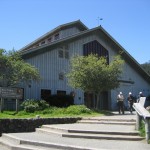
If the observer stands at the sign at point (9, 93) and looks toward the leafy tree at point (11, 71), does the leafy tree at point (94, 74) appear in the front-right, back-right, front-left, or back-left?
front-right

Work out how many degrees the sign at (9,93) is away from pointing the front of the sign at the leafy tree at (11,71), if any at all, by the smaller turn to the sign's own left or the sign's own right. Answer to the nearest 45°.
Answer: approximately 180°

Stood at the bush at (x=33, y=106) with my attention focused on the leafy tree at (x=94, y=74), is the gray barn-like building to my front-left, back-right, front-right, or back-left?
front-left

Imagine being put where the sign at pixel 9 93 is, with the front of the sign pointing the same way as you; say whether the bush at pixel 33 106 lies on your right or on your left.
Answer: on your left

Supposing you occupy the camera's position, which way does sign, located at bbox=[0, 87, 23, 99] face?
facing the viewer

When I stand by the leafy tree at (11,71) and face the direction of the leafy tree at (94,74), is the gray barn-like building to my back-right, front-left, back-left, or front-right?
front-left

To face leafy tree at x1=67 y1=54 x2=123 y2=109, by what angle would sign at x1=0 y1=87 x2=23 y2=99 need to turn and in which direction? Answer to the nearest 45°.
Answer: approximately 135° to its left

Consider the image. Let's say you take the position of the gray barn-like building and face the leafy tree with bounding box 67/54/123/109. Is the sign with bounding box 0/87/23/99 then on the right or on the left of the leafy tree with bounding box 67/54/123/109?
right

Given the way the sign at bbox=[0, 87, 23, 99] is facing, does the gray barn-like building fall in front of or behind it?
behind

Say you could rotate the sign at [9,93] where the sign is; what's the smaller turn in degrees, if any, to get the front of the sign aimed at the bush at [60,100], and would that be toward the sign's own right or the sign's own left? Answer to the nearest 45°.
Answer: approximately 135° to the sign's own left
